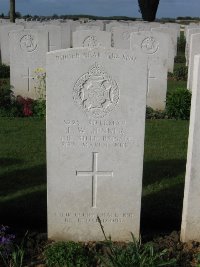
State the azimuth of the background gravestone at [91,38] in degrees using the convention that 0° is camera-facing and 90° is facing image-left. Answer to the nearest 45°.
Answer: approximately 0°

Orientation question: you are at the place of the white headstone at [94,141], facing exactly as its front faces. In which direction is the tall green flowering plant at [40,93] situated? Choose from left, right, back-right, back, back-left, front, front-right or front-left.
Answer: back

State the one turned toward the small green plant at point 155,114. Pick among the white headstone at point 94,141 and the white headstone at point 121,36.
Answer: the white headstone at point 121,36

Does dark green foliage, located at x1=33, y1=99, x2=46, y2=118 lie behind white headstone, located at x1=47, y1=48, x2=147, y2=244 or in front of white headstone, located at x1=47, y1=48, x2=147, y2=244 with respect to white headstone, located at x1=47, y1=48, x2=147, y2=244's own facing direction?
behind

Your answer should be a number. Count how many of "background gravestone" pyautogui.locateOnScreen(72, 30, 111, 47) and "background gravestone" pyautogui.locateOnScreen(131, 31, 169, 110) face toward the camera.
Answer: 2

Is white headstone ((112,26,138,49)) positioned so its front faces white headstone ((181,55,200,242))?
yes

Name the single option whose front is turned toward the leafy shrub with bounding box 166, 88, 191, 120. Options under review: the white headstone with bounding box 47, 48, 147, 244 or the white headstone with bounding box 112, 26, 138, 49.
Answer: the white headstone with bounding box 112, 26, 138, 49

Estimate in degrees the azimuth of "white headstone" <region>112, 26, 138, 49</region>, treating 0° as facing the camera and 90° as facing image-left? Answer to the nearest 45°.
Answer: approximately 0°

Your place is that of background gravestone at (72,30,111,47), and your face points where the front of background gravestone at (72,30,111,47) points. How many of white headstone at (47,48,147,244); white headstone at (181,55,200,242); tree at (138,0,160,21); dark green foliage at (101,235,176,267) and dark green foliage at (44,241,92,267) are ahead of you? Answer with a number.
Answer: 4

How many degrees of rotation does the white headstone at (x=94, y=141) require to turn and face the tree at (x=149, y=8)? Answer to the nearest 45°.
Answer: approximately 180°

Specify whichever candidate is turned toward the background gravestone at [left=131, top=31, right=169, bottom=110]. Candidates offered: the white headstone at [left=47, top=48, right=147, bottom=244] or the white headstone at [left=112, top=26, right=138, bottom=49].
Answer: the white headstone at [left=112, top=26, right=138, bottom=49]

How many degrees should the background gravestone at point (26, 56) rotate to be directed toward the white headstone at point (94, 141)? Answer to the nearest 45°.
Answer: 0° — it already faces it
